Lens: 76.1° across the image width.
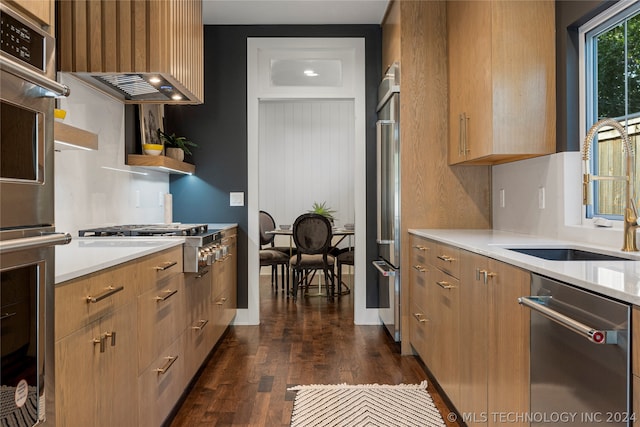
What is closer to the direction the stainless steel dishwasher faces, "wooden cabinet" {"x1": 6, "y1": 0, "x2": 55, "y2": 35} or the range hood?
the wooden cabinet

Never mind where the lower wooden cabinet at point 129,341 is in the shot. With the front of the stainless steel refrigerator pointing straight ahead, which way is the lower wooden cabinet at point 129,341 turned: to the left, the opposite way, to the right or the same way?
the opposite way

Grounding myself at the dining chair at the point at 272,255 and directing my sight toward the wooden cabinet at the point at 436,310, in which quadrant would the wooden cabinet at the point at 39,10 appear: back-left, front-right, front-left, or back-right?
front-right

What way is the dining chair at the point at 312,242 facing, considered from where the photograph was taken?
facing away from the viewer

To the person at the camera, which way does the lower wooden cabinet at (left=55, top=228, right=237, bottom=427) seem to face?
facing the viewer and to the right of the viewer

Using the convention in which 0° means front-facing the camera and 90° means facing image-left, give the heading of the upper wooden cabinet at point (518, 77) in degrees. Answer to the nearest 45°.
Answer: approximately 45°

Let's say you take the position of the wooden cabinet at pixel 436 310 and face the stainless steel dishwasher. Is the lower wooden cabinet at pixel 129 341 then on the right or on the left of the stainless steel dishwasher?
right

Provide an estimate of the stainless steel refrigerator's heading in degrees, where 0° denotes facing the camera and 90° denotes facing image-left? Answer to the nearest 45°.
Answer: approximately 90°

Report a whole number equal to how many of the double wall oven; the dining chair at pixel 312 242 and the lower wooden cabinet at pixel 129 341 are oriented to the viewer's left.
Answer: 0

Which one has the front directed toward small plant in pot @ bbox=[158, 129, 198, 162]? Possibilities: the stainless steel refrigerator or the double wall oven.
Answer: the stainless steel refrigerator

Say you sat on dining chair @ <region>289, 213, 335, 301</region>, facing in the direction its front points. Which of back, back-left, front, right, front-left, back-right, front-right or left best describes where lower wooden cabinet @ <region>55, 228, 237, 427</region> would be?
back

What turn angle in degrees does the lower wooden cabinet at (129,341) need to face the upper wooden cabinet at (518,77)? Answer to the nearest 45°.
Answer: approximately 45° to its left

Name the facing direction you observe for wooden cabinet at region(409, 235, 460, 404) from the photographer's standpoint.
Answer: facing the viewer and to the left of the viewer

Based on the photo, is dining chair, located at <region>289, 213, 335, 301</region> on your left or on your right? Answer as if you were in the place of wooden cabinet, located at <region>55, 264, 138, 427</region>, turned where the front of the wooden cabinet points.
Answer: on your left

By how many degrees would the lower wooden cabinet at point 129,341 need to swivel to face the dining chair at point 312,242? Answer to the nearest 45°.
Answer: approximately 90° to its left

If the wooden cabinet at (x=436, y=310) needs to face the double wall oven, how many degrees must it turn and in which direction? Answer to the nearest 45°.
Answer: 0° — it already faces it
